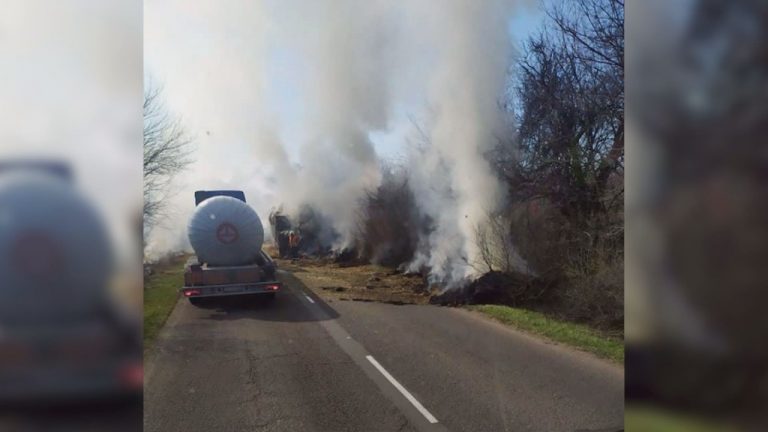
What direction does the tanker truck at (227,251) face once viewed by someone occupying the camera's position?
facing away from the viewer
